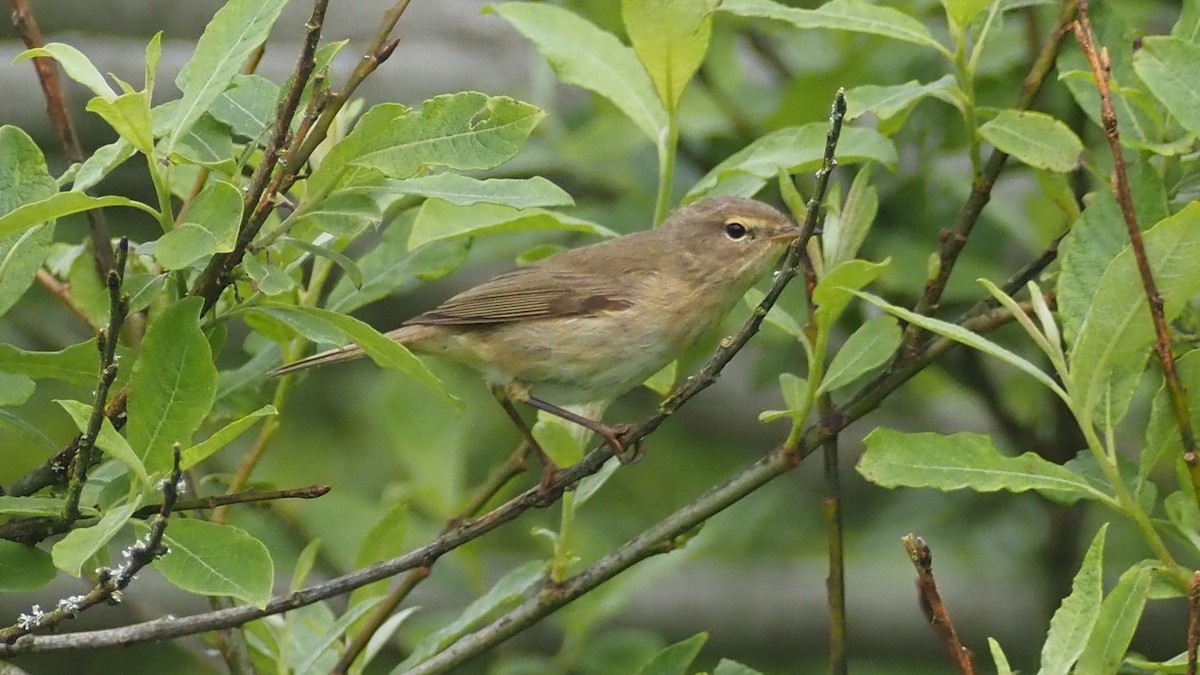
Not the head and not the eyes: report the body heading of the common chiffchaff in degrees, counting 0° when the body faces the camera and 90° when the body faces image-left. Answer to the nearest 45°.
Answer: approximately 270°

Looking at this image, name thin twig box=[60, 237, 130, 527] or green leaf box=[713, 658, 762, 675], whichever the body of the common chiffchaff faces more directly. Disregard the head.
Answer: the green leaf

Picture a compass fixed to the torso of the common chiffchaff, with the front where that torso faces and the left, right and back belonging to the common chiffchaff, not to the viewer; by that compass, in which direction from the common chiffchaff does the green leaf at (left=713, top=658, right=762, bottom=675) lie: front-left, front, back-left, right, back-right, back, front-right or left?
right

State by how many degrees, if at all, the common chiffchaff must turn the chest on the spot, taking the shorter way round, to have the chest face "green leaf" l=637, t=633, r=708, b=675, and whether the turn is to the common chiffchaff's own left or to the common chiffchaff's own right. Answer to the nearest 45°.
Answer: approximately 90° to the common chiffchaff's own right

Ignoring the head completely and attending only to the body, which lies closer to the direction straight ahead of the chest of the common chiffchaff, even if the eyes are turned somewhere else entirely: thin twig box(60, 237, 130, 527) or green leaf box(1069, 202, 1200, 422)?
the green leaf
